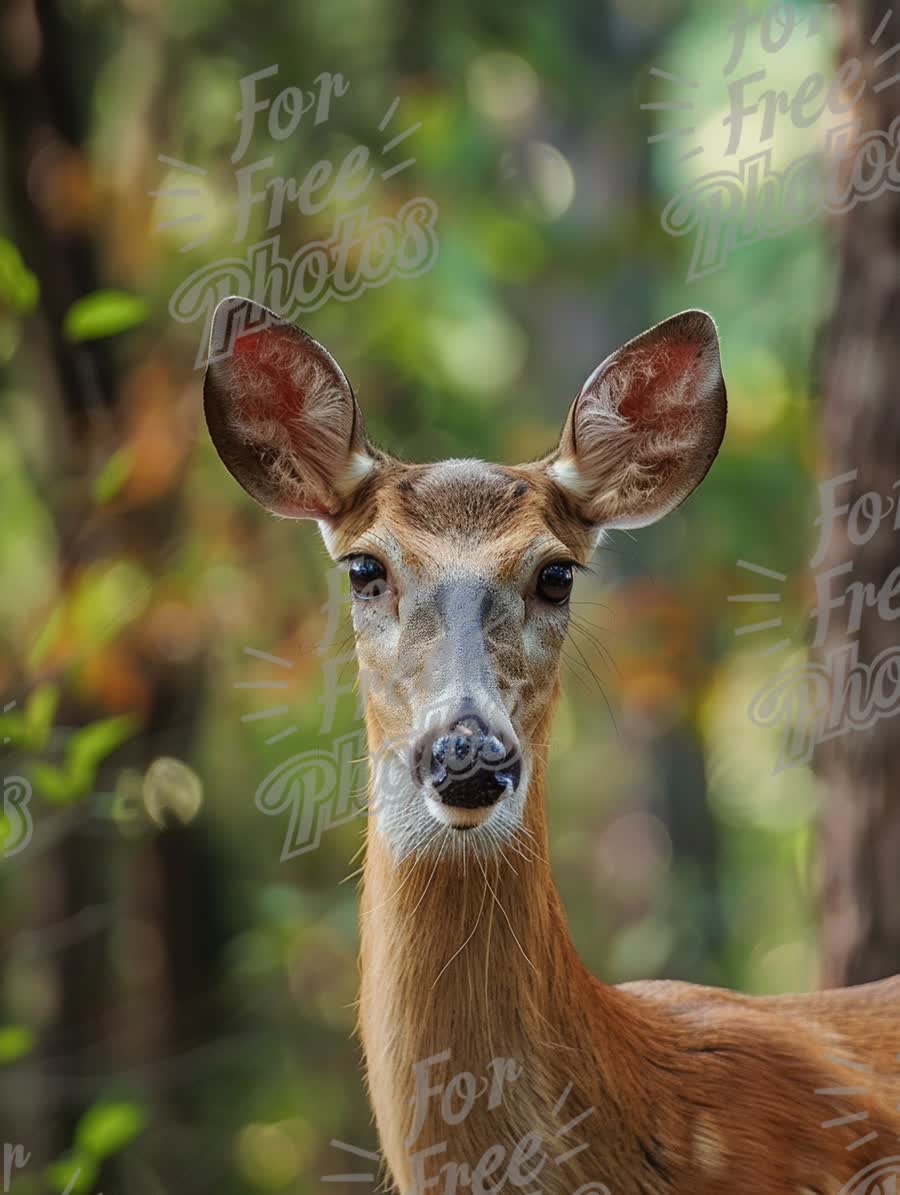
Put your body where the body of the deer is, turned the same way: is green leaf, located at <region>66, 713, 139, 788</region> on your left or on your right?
on your right

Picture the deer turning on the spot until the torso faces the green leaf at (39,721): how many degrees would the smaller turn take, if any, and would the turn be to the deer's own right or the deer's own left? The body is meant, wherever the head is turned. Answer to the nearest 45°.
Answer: approximately 45° to the deer's own right

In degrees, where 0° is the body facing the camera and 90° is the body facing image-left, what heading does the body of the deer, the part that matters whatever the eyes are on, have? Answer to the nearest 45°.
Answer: approximately 45°
